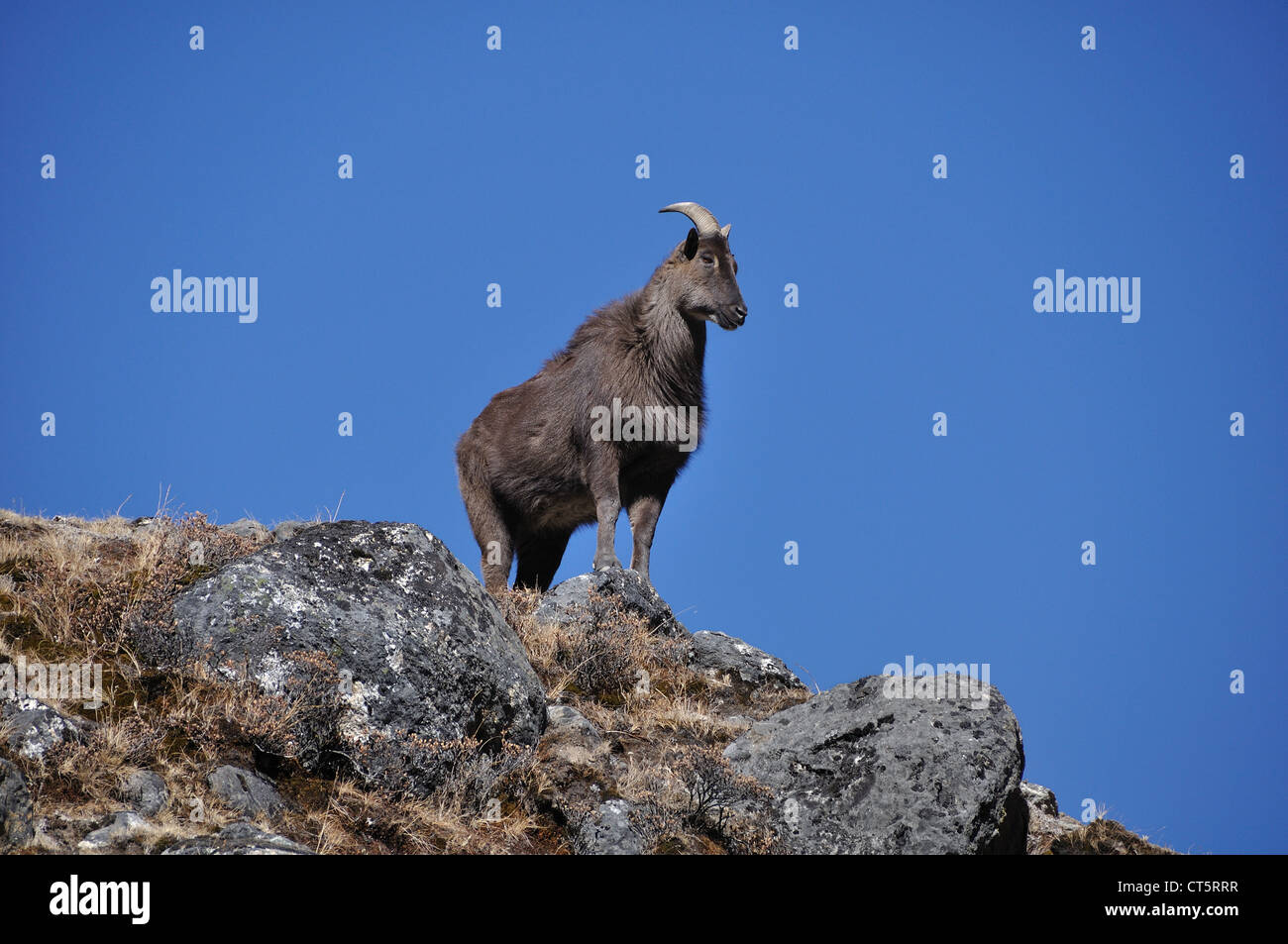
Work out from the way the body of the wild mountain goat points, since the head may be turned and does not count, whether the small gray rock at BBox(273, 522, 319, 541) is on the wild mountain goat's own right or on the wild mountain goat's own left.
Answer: on the wild mountain goat's own right

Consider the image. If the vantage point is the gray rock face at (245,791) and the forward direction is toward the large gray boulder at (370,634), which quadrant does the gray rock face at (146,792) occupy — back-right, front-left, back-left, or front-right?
back-left

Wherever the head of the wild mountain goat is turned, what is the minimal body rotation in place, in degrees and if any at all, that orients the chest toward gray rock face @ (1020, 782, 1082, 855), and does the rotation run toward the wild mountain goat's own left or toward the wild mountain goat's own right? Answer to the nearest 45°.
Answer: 0° — it already faces it

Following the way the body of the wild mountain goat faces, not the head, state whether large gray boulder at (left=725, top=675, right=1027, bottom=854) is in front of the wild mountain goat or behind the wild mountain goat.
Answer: in front

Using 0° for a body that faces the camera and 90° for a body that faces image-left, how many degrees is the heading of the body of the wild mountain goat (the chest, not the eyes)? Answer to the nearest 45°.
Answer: approximately 315°

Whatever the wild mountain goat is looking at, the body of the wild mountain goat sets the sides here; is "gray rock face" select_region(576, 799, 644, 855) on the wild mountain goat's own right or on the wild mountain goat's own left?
on the wild mountain goat's own right

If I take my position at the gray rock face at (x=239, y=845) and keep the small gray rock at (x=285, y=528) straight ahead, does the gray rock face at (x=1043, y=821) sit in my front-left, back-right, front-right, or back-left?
front-right

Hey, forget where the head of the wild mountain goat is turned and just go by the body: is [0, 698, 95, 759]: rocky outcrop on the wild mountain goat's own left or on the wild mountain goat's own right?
on the wild mountain goat's own right
